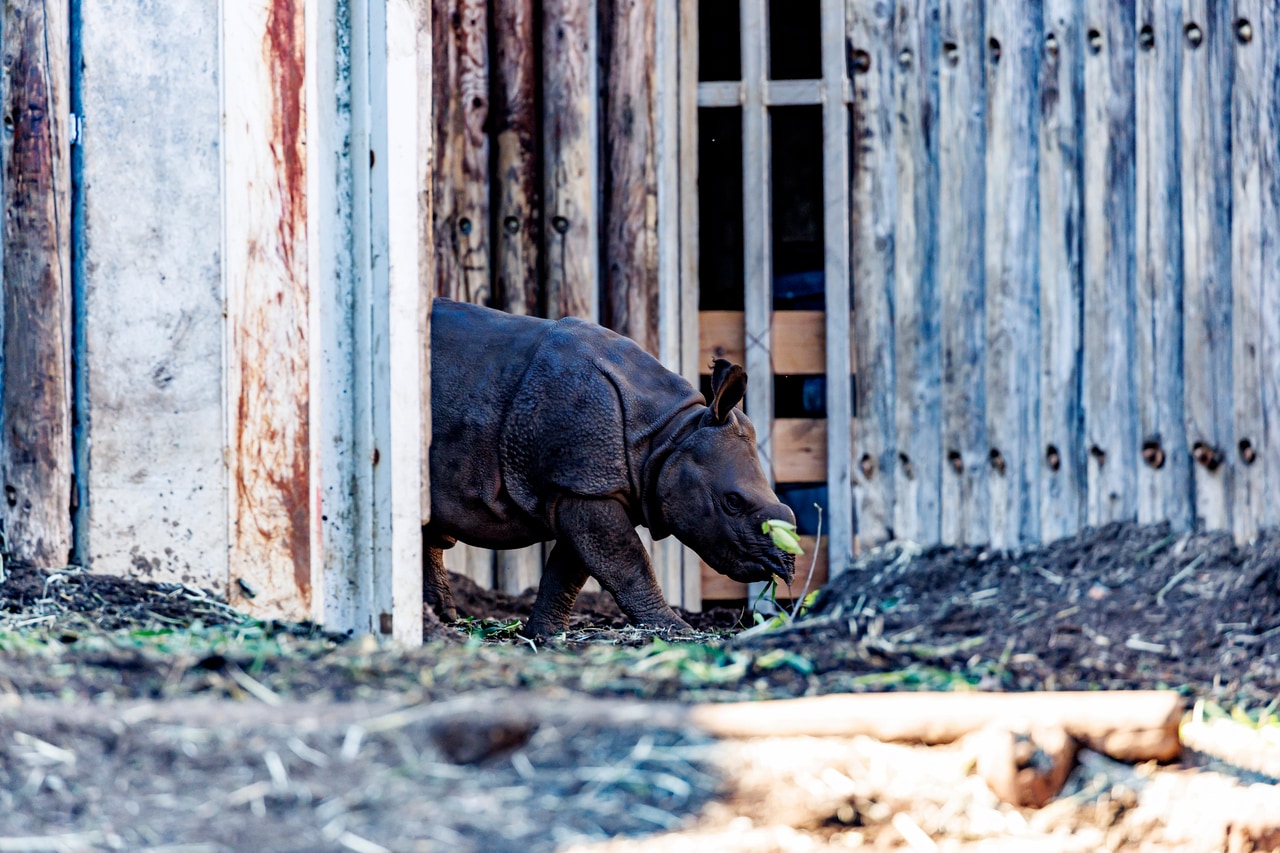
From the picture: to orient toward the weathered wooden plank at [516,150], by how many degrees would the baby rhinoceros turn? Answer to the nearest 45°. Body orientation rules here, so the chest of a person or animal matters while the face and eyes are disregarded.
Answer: approximately 90° to its left

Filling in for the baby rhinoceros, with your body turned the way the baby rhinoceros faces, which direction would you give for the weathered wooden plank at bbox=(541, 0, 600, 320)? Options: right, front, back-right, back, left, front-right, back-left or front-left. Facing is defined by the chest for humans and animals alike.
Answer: left

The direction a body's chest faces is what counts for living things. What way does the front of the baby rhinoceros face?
to the viewer's right

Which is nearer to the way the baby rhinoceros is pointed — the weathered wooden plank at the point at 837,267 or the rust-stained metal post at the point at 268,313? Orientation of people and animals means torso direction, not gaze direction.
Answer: the weathered wooden plank

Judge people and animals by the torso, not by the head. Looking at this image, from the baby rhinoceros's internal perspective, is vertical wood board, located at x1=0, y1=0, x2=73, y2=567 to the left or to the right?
on its right

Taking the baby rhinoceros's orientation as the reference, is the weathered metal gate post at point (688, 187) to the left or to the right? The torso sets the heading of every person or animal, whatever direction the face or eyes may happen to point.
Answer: on its left

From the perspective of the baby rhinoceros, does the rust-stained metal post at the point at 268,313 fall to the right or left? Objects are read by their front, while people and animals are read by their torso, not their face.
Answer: on its right
